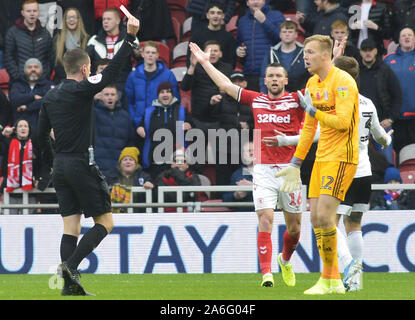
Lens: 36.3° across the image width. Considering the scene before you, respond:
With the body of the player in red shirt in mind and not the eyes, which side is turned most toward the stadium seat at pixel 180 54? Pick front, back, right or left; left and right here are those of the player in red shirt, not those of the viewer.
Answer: back

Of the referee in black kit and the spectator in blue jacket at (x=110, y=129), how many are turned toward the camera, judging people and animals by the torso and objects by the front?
1

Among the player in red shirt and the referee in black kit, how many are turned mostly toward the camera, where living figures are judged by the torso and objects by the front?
1

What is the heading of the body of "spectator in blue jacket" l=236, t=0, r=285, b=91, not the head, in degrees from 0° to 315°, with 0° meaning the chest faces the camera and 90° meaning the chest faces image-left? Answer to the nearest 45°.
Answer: approximately 0°

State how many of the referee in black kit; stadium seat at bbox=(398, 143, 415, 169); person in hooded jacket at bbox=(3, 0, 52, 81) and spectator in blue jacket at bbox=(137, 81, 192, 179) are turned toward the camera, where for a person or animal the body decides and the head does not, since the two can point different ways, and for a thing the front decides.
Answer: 3

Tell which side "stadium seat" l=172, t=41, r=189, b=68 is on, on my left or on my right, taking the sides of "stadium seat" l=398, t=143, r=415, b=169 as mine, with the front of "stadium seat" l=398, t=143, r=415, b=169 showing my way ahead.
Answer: on my right

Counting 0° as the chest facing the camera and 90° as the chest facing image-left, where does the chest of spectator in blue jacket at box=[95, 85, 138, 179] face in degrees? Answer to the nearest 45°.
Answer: approximately 0°
